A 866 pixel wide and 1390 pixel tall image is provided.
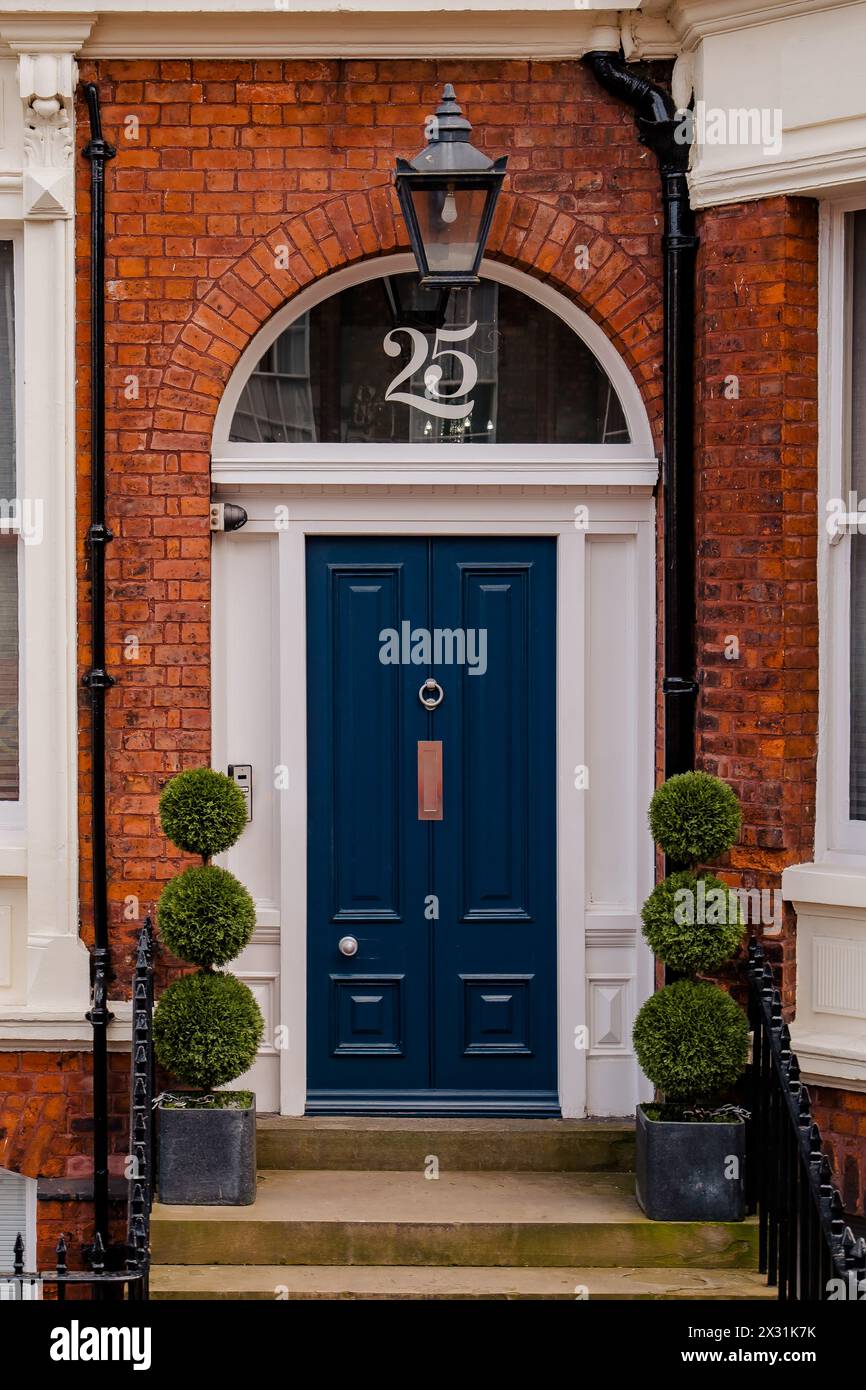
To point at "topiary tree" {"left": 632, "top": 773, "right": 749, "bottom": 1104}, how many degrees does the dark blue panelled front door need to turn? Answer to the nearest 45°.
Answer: approximately 45° to its left

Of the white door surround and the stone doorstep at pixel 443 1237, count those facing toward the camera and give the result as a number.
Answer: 2

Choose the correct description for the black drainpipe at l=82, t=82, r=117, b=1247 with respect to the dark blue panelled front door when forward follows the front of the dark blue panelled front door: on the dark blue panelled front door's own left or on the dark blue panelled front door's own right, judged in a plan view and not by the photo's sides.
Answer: on the dark blue panelled front door's own right

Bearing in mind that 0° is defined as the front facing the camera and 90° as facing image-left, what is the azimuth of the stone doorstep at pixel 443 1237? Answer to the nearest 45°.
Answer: approximately 0°

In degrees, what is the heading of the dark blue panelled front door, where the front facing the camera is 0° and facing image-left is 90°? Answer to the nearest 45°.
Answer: approximately 0°
